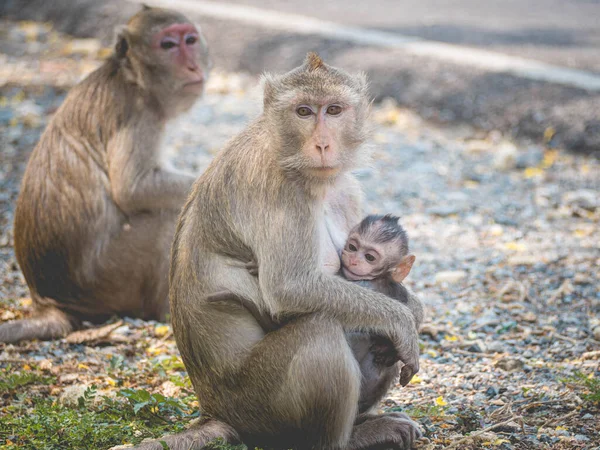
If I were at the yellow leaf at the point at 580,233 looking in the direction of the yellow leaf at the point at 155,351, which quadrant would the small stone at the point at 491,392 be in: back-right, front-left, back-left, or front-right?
front-left

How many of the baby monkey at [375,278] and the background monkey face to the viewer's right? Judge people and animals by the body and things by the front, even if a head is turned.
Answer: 1

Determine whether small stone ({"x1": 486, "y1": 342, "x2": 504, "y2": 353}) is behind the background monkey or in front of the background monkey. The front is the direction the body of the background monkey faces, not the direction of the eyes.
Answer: in front

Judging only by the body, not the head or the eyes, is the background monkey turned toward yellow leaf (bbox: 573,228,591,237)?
yes

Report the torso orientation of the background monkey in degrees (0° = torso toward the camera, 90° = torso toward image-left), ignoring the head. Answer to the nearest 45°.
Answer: approximately 270°

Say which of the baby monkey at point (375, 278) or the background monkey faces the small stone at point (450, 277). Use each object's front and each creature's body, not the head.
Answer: the background monkey

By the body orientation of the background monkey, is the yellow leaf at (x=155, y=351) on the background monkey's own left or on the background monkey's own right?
on the background monkey's own right

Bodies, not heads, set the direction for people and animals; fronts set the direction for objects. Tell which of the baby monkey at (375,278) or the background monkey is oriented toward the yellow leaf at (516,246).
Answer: the background monkey

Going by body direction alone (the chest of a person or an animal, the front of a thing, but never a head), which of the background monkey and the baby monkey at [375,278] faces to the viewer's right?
the background monkey
